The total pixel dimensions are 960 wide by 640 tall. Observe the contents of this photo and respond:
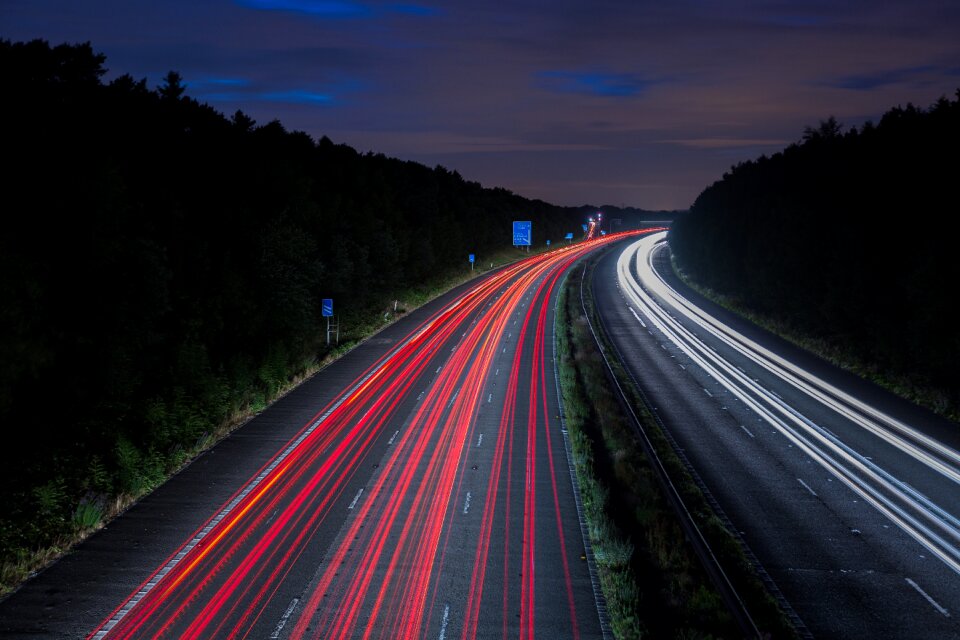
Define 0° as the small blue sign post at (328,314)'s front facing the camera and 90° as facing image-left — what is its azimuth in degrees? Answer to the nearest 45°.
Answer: approximately 0°

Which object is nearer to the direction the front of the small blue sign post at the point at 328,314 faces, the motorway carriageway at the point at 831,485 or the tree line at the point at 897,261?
the motorway carriageway

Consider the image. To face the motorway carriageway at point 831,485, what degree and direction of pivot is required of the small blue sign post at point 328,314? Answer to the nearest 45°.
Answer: approximately 45° to its left

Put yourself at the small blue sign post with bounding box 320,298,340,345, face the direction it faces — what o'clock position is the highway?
The highway is roughly at 12 o'clock from the small blue sign post.

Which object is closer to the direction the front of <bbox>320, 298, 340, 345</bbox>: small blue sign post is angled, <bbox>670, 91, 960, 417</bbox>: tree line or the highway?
the highway

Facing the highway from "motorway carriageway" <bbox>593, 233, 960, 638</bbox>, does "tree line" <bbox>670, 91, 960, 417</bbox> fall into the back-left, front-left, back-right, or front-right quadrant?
back-right

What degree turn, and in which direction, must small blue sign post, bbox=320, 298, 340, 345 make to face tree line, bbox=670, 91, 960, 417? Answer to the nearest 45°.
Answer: approximately 90° to its left
